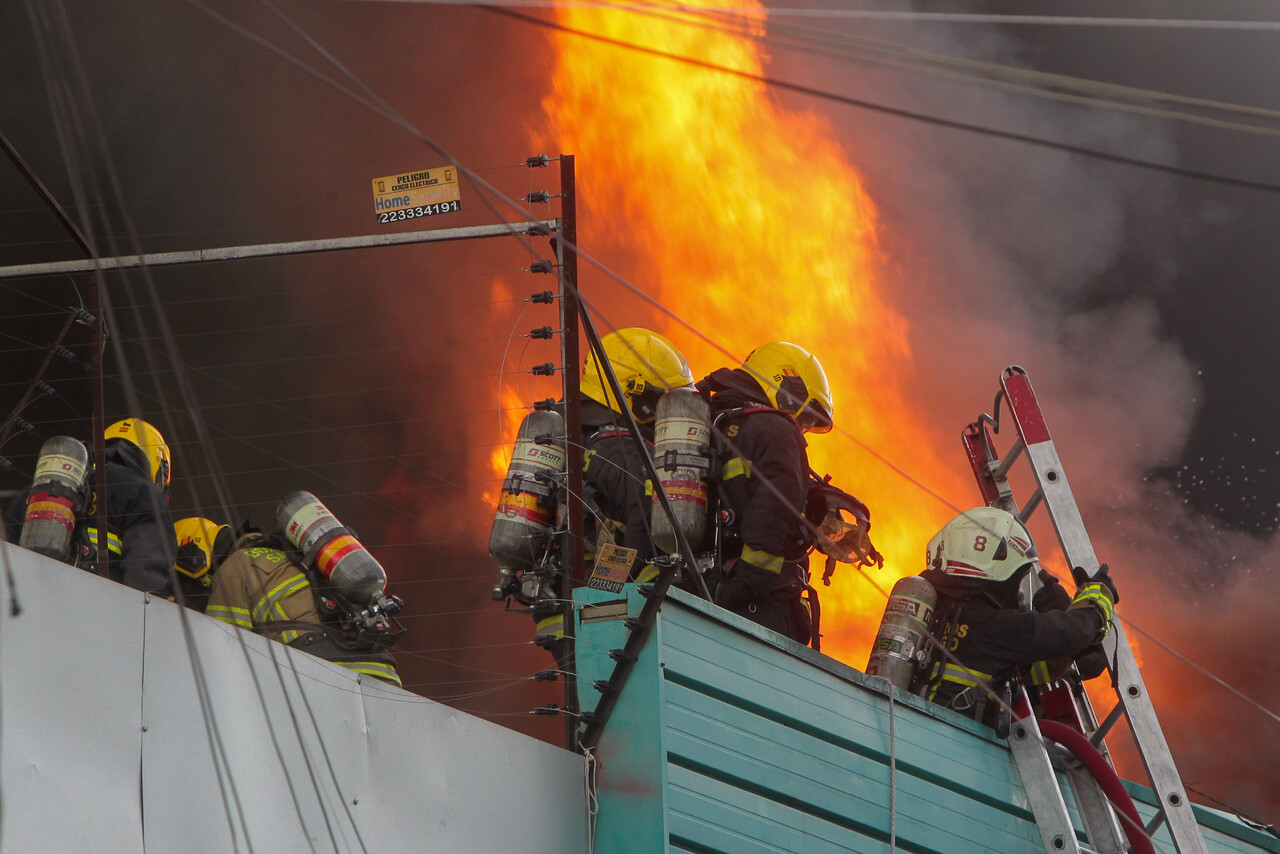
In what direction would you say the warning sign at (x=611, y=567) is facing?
toward the camera

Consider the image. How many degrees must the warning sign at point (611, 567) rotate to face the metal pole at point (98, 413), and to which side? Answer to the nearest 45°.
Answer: approximately 90° to its right

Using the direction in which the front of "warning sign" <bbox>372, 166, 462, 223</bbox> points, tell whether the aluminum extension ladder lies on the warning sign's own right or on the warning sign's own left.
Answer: on the warning sign's own left

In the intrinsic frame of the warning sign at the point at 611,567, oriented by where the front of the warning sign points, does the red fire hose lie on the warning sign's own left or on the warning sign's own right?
on the warning sign's own left

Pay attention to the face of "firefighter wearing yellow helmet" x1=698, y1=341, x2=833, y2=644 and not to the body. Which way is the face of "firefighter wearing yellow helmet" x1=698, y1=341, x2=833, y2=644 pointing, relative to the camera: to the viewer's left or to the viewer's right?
to the viewer's right

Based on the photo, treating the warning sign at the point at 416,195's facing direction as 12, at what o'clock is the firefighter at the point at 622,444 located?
The firefighter is roughly at 8 o'clock from the warning sign.

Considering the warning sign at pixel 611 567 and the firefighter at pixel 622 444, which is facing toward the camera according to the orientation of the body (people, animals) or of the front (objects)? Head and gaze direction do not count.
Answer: the warning sign

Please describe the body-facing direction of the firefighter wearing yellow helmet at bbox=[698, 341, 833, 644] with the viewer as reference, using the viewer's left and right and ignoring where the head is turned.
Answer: facing to the right of the viewer

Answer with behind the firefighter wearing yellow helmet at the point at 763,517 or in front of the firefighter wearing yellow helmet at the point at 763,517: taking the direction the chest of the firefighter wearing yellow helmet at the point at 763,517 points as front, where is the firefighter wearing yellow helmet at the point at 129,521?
behind

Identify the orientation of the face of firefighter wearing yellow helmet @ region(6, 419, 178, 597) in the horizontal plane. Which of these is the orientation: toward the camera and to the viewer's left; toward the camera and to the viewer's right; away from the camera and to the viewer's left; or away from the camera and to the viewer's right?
away from the camera and to the viewer's right
